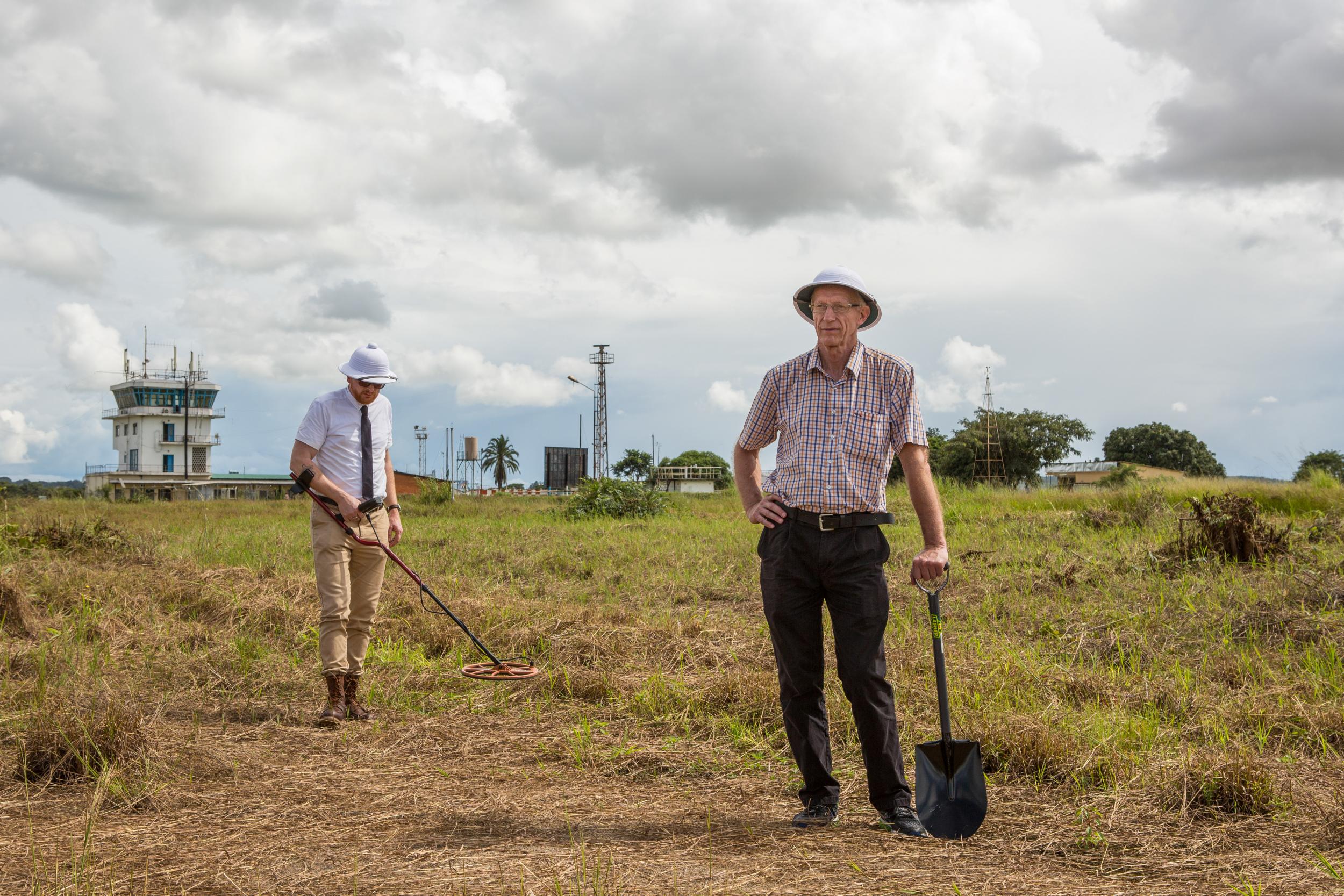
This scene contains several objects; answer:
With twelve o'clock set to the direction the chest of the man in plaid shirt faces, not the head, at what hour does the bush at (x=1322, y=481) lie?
The bush is roughly at 7 o'clock from the man in plaid shirt.

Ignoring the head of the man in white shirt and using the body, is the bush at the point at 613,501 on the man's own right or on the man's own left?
on the man's own left

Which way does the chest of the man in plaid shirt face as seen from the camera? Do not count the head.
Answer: toward the camera

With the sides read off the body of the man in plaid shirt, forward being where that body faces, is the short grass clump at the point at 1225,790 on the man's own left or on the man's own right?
on the man's own left

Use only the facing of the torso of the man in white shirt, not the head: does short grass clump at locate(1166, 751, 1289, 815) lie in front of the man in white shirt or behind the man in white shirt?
in front

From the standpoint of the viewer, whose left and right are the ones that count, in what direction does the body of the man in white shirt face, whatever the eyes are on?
facing the viewer and to the right of the viewer

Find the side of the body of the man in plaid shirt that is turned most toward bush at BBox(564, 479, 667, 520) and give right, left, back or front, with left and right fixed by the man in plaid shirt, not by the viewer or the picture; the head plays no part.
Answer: back

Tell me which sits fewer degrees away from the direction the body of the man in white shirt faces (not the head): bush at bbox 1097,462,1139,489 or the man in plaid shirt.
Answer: the man in plaid shirt

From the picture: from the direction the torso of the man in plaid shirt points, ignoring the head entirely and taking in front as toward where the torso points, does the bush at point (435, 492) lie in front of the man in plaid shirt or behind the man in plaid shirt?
behind

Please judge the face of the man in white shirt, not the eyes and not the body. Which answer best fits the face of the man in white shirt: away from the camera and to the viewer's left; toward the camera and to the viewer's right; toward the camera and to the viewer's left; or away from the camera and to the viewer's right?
toward the camera and to the viewer's right

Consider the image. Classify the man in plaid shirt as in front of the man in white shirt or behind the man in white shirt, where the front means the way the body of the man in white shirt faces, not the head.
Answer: in front

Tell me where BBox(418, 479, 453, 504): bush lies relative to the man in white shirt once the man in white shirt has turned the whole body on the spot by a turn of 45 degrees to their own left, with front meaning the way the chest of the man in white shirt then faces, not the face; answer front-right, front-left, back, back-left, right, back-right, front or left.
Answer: left
